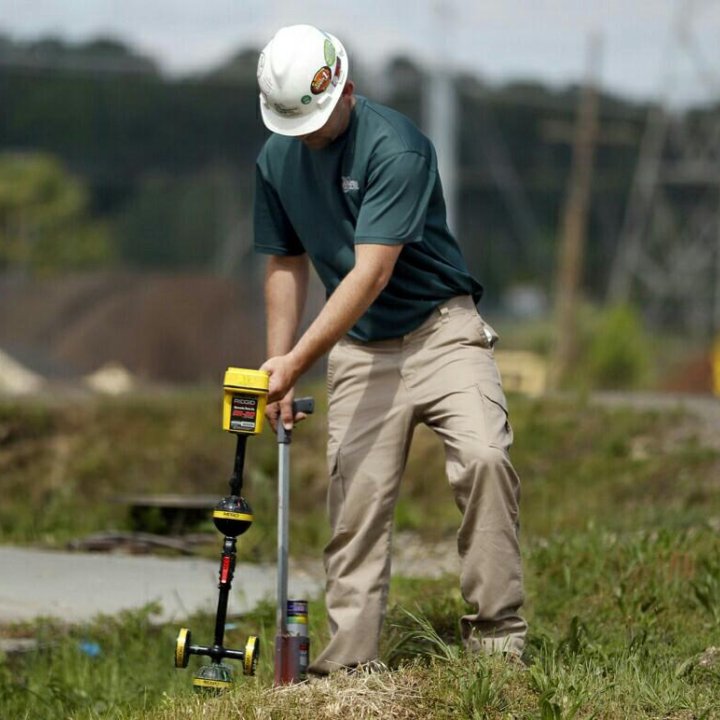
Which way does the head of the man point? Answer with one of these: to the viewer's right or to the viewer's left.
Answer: to the viewer's left

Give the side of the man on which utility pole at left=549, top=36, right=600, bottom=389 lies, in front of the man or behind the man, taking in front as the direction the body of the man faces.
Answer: behind

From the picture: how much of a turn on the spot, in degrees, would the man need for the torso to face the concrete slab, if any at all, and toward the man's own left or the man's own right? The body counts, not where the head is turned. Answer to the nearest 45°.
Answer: approximately 90° to the man's own right

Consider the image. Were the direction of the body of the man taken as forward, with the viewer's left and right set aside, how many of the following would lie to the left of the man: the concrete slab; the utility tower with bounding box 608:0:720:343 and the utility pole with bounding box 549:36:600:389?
0

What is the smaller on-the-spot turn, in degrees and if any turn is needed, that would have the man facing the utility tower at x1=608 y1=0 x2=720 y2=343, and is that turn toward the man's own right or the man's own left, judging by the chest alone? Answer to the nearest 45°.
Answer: approximately 135° to the man's own right
